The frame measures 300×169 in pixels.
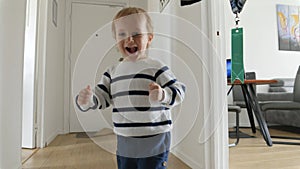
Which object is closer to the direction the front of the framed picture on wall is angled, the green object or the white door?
the green object

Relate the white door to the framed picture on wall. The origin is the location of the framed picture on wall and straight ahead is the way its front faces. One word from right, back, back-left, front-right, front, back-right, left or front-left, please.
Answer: front-right

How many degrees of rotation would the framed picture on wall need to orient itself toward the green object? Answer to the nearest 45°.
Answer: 0° — it already faces it

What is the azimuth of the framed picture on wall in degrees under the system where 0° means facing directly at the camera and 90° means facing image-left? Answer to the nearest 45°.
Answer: approximately 0°

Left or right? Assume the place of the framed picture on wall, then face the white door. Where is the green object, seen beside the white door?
left
